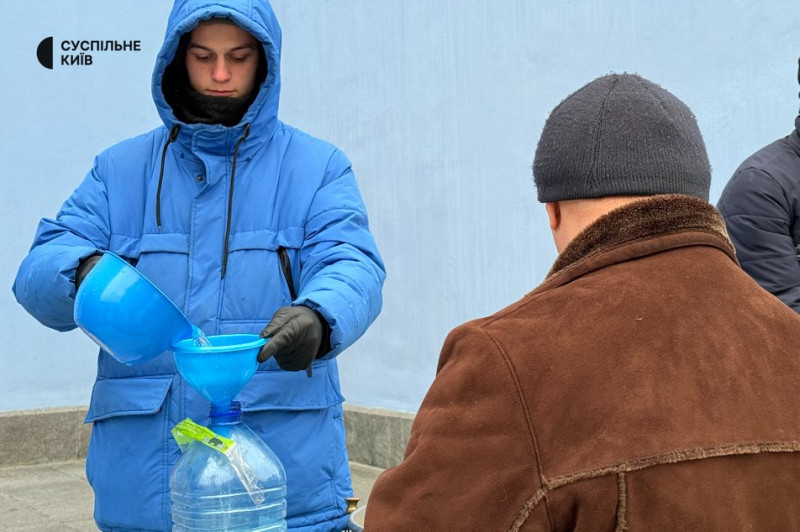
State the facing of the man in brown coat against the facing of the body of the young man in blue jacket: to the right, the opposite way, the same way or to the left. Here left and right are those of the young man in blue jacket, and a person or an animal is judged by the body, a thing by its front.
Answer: the opposite way

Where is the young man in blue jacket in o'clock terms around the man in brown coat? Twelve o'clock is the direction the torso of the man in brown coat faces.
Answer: The young man in blue jacket is roughly at 12 o'clock from the man in brown coat.

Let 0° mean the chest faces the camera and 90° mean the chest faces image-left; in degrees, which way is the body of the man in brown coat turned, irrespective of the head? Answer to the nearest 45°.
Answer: approximately 135°

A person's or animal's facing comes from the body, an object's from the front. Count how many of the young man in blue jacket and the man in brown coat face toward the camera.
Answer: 1

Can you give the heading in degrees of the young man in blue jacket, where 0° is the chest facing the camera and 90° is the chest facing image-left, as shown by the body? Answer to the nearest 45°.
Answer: approximately 0°
